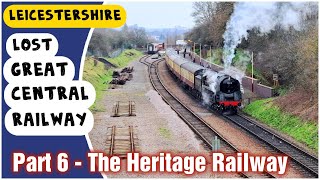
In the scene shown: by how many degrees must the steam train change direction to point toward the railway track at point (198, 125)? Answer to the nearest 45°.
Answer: approximately 45° to its right

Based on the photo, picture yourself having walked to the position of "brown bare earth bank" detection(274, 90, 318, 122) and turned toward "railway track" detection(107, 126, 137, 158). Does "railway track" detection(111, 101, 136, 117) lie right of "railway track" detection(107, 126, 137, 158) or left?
right

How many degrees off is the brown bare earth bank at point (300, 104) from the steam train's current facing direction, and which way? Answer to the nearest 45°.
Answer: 0° — it already faces it

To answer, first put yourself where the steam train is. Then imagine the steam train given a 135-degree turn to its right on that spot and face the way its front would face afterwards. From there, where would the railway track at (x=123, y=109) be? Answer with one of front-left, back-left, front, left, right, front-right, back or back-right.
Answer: front

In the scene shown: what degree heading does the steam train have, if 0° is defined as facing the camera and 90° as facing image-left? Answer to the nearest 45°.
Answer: approximately 315°
